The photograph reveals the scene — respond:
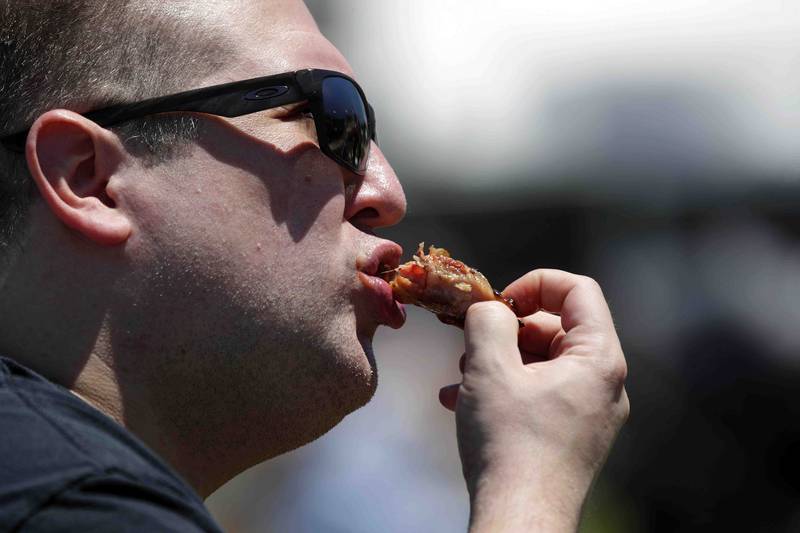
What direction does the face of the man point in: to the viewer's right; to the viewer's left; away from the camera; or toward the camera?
to the viewer's right

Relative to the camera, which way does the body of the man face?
to the viewer's right
